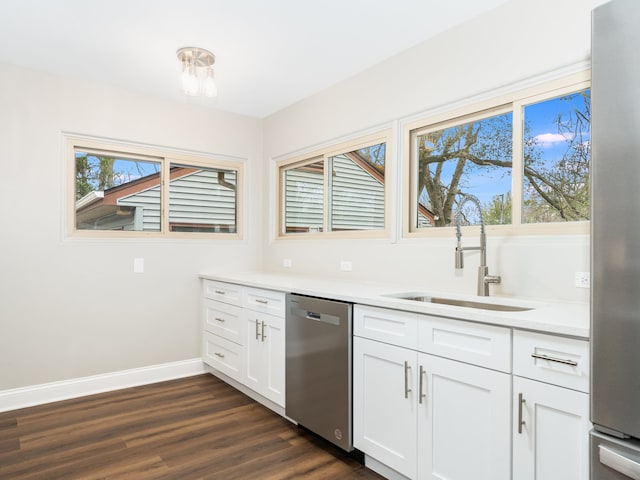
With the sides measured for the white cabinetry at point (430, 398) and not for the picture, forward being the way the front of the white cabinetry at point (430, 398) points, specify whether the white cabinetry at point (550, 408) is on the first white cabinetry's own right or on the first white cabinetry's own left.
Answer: on the first white cabinetry's own left

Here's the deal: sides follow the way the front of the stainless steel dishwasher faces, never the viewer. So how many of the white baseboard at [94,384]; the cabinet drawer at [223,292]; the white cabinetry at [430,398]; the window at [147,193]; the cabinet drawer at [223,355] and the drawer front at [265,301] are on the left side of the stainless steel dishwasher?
1

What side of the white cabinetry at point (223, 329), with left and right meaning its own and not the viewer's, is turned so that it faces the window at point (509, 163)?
left

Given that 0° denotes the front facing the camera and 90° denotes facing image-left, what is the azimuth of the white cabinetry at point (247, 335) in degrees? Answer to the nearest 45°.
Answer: approximately 45°

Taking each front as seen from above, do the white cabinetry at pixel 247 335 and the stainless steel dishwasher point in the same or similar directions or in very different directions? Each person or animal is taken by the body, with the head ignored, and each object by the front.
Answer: same or similar directions

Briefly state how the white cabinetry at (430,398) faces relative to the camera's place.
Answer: facing the viewer and to the left of the viewer

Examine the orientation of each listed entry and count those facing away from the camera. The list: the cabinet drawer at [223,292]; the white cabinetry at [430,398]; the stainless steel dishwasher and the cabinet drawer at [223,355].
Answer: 0

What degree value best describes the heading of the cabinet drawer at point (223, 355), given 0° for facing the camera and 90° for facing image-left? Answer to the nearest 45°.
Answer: approximately 45°

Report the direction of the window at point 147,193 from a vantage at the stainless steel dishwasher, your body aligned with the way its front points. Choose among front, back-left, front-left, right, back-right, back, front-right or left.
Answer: right

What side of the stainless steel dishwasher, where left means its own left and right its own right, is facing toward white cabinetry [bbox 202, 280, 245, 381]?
right

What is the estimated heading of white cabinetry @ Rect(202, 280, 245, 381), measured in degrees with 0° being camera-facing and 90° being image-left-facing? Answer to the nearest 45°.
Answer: approximately 45°

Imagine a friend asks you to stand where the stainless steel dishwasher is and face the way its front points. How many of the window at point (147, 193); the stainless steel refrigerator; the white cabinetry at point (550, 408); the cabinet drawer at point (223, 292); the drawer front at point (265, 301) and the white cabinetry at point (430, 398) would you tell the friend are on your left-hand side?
3

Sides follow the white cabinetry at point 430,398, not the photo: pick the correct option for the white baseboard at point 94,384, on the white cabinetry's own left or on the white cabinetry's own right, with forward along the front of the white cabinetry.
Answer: on the white cabinetry's own right

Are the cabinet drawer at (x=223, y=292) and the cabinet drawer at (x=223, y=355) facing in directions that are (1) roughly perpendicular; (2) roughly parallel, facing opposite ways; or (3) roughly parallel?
roughly parallel

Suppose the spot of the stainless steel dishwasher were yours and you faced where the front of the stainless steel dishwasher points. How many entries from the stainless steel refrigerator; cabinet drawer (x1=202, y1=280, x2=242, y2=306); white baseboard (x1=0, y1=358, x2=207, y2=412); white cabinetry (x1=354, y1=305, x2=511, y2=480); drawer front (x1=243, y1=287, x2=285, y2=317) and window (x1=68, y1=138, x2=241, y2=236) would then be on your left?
2
